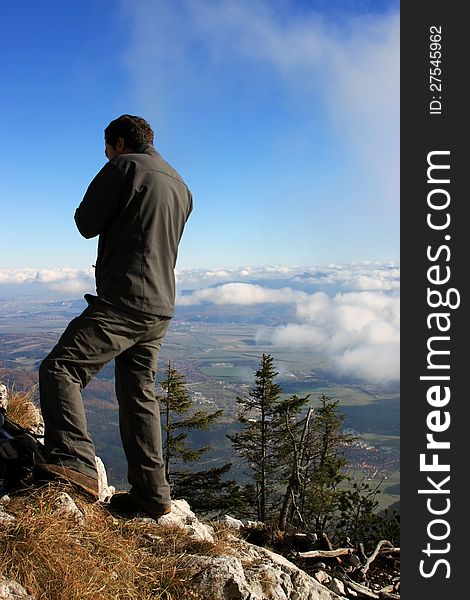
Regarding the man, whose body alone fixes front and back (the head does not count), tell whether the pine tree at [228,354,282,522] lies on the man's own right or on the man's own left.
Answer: on the man's own right

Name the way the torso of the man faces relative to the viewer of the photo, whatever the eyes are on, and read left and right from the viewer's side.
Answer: facing away from the viewer and to the left of the viewer

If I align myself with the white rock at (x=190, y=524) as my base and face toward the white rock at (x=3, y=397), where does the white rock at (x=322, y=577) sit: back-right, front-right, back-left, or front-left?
back-right

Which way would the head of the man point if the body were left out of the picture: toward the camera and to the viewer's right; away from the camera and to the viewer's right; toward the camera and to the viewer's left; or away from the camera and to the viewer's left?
away from the camera and to the viewer's left

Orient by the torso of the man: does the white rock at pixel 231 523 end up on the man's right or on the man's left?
on the man's right

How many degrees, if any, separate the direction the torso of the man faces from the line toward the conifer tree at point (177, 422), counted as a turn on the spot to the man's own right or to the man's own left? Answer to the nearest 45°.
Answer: approximately 45° to the man's own right
